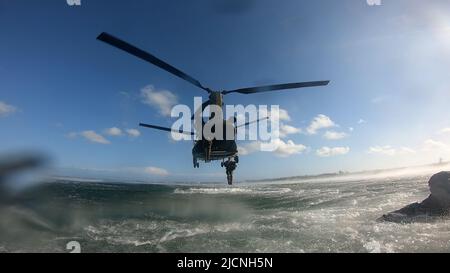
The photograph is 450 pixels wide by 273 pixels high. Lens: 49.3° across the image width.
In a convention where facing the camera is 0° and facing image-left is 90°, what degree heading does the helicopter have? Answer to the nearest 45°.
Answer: approximately 180°
